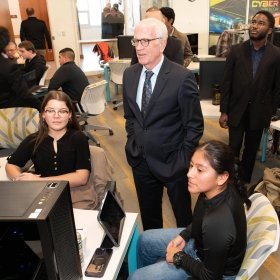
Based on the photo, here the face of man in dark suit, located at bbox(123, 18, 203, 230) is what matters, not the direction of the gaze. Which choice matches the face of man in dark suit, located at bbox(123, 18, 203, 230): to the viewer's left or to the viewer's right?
to the viewer's left

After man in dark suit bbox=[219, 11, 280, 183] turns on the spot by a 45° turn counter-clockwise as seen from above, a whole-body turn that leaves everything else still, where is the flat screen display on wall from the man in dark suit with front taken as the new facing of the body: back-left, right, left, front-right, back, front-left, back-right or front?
back-left

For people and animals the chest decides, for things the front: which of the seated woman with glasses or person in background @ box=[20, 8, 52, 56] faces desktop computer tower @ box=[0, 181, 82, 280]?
the seated woman with glasses

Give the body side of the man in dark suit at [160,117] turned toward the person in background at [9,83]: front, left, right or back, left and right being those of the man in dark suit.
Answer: right

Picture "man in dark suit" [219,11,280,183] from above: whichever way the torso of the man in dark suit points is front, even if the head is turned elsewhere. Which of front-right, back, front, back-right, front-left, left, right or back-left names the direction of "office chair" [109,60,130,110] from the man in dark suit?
back-right

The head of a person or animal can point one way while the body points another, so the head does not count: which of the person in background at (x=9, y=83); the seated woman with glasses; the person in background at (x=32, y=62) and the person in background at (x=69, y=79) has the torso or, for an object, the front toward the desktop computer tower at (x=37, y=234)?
the seated woman with glasses

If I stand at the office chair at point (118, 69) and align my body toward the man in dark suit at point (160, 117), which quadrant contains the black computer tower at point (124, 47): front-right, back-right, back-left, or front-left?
back-left
